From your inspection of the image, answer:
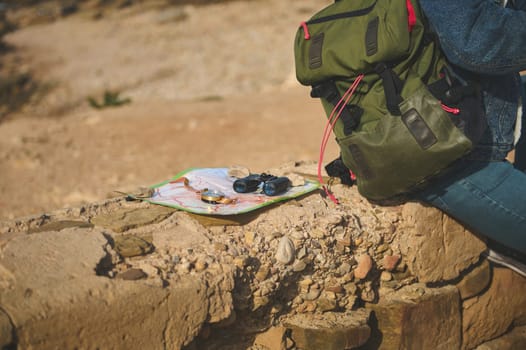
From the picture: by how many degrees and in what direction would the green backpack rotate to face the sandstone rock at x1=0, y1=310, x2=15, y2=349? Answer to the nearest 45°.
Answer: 0° — it already faces it

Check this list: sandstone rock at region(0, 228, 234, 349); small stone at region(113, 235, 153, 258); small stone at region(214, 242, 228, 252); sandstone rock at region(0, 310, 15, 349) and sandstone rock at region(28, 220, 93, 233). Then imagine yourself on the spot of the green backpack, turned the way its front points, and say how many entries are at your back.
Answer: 0

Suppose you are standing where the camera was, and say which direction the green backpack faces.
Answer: facing the viewer and to the left of the viewer
